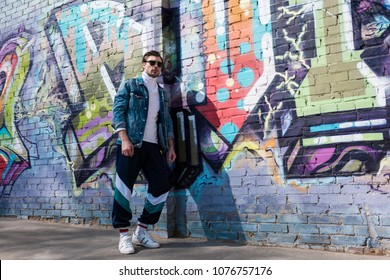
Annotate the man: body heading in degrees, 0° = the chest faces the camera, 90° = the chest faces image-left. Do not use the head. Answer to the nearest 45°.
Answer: approximately 315°

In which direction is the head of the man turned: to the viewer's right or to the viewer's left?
to the viewer's right
